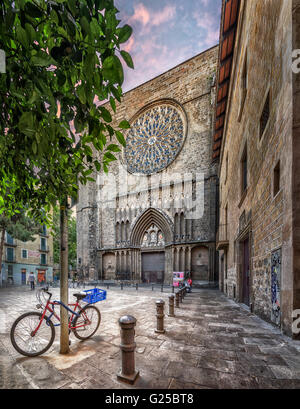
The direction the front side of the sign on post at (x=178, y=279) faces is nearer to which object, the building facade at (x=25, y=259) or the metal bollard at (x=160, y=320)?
the metal bollard

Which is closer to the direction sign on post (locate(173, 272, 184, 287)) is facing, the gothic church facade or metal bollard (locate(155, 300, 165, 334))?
the metal bollard

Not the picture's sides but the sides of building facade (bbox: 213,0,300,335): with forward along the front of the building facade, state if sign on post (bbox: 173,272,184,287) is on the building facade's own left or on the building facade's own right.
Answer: on the building facade's own right

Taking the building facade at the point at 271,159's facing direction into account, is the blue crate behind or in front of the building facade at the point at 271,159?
in front

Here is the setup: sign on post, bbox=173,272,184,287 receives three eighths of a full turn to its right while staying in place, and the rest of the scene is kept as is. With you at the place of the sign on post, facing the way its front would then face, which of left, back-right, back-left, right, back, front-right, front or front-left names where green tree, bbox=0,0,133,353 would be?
back-left

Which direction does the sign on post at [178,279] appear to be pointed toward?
toward the camera

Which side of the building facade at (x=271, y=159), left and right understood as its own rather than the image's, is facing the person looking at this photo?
left

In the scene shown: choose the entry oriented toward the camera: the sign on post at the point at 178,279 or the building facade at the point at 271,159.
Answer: the sign on post

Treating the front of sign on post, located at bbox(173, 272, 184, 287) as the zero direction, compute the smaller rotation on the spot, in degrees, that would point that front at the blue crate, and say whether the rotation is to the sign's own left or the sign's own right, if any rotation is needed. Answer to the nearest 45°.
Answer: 0° — it already faces it

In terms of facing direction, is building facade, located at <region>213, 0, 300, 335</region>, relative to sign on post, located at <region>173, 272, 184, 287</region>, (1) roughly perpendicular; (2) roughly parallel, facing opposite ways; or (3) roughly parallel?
roughly perpendicular

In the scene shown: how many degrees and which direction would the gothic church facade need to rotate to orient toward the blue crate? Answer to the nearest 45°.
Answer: approximately 45° to its left

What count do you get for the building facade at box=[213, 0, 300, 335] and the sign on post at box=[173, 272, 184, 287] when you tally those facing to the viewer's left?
1

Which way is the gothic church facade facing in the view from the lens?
facing the viewer and to the left of the viewer

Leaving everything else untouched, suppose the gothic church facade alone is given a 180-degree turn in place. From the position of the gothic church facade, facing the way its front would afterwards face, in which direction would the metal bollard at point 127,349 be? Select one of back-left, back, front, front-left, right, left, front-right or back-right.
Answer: back-right

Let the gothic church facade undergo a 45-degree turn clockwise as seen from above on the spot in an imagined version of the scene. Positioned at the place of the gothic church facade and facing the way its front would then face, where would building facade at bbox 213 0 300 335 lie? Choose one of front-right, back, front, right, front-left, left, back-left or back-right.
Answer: left
